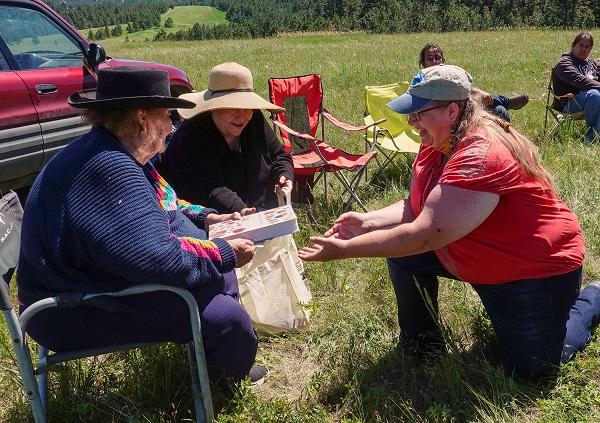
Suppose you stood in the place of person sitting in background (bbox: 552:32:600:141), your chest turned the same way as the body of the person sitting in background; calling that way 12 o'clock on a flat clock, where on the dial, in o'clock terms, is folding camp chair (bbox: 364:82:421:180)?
The folding camp chair is roughly at 3 o'clock from the person sitting in background.

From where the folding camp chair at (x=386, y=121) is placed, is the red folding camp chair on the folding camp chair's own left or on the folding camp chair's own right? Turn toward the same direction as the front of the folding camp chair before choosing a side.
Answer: on the folding camp chair's own right

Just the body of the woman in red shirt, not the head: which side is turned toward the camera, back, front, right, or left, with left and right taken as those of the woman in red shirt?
left

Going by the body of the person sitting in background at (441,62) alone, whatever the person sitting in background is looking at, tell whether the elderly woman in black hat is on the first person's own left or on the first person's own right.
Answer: on the first person's own right

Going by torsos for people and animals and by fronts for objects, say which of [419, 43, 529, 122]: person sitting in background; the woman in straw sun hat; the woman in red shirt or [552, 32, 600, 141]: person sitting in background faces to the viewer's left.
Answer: the woman in red shirt

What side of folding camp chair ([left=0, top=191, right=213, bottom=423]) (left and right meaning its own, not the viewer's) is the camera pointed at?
right

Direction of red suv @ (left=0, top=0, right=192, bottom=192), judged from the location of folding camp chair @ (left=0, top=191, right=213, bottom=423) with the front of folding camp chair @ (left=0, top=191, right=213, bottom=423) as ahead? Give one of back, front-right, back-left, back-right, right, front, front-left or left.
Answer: left

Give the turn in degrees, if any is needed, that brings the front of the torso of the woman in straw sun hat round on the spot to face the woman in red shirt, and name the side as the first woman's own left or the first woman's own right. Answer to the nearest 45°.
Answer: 0° — they already face them

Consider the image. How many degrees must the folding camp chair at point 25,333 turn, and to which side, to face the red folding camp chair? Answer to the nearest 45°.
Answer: approximately 45° to its left

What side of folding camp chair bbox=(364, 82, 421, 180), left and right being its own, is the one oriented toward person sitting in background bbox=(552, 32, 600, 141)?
left

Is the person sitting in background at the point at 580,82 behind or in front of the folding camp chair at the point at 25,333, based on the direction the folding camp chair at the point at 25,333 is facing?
in front

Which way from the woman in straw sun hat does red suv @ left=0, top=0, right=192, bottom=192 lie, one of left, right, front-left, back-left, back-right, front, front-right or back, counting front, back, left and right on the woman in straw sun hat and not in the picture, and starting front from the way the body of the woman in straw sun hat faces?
back

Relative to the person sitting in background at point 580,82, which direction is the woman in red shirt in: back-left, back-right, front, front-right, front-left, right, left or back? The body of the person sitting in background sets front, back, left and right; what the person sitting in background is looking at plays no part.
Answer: front-right

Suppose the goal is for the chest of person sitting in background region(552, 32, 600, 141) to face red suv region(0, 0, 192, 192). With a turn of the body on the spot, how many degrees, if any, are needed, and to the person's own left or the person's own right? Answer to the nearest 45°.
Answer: approximately 90° to the person's own right

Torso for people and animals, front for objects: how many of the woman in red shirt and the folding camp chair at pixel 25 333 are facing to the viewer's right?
1
